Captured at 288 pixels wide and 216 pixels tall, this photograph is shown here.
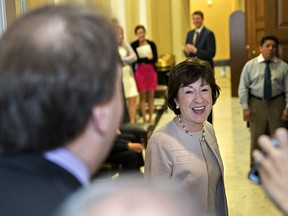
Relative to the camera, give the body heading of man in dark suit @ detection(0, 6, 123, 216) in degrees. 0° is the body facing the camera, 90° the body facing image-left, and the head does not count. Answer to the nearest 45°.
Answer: approximately 225°

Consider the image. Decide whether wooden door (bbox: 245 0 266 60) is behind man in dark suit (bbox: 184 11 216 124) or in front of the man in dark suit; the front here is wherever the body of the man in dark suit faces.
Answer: behind

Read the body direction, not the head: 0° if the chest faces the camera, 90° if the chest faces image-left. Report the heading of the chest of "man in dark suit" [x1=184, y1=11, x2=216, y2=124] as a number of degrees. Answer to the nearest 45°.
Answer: approximately 45°

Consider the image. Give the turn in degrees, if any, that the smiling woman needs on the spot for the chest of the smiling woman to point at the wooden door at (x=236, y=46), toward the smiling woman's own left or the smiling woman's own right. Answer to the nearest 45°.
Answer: approximately 135° to the smiling woman's own left

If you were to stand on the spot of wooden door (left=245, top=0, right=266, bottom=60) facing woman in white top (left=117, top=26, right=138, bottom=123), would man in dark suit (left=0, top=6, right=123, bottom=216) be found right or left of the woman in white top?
left

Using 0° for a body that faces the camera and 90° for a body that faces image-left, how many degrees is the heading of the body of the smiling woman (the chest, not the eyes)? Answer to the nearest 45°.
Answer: approximately 315°

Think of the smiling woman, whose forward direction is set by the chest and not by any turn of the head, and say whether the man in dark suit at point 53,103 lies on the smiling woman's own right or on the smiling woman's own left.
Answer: on the smiling woman's own right

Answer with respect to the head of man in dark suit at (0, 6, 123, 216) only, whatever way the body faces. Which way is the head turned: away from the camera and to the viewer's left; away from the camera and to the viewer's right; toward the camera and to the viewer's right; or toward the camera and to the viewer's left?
away from the camera and to the viewer's right

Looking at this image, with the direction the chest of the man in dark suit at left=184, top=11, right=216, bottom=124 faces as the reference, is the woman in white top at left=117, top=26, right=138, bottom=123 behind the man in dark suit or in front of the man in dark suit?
in front

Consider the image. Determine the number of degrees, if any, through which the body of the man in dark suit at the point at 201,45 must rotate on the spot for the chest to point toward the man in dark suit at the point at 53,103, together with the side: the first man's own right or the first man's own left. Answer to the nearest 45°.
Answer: approximately 45° to the first man's own left

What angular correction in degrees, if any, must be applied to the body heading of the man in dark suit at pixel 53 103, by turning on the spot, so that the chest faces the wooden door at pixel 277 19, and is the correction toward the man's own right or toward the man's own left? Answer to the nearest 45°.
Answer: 0° — they already face it

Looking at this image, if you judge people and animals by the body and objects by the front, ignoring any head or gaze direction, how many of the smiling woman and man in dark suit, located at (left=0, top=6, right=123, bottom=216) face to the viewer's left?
0

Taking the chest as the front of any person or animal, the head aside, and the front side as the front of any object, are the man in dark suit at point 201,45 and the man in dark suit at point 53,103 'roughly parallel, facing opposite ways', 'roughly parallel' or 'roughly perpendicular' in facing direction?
roughly parallel, facing opposite ways
